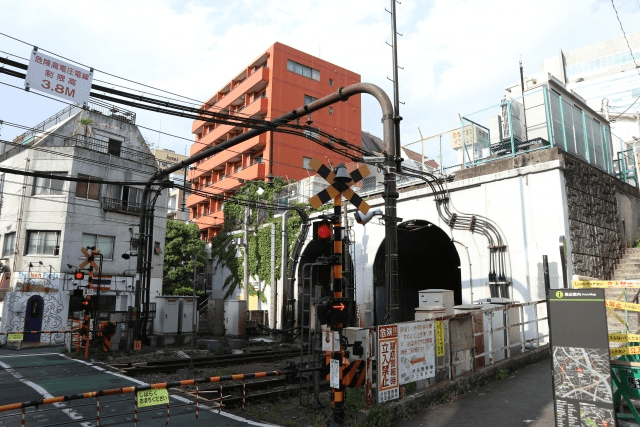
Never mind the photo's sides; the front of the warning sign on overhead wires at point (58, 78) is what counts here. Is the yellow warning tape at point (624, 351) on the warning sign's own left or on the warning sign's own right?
on the warning sign's own left

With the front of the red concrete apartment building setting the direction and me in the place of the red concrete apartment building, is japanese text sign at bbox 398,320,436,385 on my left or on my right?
on my left

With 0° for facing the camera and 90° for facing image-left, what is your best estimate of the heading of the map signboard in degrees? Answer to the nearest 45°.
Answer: approximately 0°

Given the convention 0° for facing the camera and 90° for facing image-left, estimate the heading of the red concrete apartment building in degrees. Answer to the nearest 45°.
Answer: approximately 45°

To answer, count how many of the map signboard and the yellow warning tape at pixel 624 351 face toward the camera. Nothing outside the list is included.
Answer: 2

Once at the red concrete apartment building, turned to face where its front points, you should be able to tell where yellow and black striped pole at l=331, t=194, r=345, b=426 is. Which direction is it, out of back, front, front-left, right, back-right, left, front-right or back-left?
front-left

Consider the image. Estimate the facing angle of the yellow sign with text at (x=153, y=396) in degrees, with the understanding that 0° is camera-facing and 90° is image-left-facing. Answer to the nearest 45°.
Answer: approximately 0°

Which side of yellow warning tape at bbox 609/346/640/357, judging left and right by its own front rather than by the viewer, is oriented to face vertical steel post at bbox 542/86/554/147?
back

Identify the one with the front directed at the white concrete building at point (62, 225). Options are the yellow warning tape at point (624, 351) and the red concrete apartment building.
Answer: the red concrete apartment building
